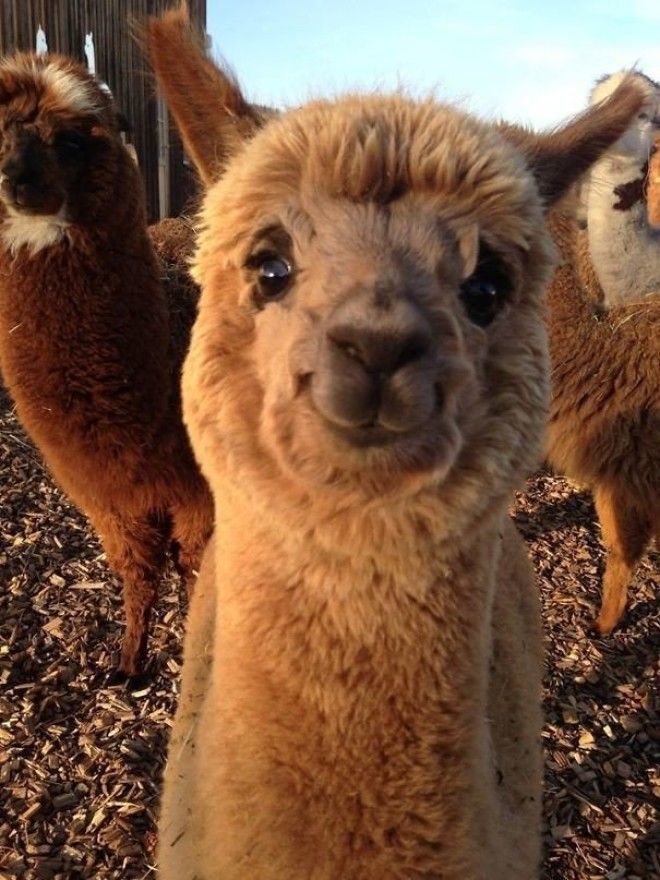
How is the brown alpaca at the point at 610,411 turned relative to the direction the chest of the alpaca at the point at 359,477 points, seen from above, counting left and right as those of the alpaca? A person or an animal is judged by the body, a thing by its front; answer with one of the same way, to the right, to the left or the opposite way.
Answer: to the right

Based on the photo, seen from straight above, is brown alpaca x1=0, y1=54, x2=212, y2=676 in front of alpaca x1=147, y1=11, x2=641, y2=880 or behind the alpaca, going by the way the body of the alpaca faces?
behind

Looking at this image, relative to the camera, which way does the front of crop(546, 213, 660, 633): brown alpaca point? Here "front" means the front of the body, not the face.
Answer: to the viewer's left

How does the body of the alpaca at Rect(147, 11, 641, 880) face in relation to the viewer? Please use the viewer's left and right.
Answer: facing the viewer

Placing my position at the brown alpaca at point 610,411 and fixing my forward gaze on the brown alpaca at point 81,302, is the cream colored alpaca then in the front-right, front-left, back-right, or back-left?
back-right

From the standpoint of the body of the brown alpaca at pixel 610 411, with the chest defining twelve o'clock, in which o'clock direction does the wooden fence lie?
The wooden fence is roughly at 1 o'clock from the brown alpaca.

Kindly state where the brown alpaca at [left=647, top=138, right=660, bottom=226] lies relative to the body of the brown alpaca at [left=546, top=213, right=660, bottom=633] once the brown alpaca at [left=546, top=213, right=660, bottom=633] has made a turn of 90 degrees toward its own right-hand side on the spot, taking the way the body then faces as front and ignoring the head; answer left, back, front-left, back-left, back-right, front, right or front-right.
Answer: front

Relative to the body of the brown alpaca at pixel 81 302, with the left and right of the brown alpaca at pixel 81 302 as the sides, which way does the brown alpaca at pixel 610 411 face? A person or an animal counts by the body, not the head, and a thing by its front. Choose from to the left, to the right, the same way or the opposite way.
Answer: to the right

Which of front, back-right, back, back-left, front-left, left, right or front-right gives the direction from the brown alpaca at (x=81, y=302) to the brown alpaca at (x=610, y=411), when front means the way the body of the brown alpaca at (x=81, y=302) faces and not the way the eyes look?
back-left

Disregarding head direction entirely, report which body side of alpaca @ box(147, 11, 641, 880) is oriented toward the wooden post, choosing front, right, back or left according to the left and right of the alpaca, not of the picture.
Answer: back

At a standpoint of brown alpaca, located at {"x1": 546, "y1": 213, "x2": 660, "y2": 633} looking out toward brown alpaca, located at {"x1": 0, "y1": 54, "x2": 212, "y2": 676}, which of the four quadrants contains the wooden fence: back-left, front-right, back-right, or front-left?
front-right
